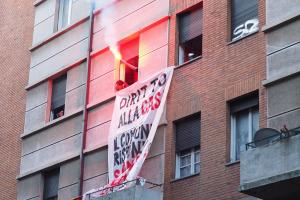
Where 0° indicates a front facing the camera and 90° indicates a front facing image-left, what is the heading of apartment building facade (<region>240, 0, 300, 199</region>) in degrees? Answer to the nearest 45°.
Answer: approximately 45°

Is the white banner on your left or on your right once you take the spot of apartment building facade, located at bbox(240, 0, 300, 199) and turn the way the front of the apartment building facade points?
on your right
